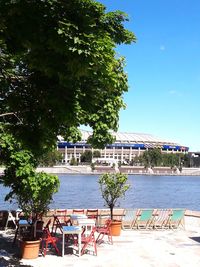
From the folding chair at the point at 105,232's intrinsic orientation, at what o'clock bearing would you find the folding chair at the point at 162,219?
the folding chair at the point at 162,219 is roughly at 4 o'clock from the folding chair at the point at 105,232.

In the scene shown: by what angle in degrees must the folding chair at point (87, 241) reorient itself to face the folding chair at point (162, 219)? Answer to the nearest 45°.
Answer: approximately 135° to its right

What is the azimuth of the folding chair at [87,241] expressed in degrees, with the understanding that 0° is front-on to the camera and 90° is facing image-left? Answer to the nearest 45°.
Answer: approximately 90°

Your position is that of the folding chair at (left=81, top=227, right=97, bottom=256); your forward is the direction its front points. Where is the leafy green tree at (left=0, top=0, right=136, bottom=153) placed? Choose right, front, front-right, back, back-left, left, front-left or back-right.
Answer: left

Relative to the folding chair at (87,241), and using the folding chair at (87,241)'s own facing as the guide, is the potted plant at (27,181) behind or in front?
in front

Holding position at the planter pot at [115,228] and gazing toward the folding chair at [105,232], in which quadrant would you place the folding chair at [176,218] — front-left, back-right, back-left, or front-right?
back-left
